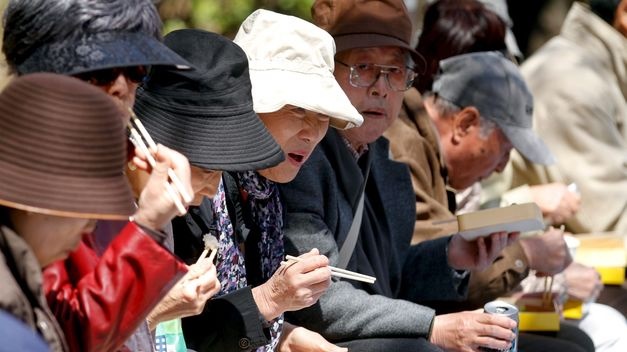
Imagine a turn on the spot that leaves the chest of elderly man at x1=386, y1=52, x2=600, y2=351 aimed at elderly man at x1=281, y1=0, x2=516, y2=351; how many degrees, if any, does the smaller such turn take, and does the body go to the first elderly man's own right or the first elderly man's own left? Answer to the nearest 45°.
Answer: approximately 90° to the first elderly man's own right

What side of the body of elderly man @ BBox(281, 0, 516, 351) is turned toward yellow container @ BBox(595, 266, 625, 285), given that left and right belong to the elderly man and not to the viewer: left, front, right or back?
left

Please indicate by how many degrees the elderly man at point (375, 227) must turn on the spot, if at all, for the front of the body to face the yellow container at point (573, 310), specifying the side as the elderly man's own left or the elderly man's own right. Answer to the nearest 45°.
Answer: approximately 90° to the elderly man's own left

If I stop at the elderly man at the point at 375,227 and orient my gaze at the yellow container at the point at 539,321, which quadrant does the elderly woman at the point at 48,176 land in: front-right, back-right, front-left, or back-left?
back-right
